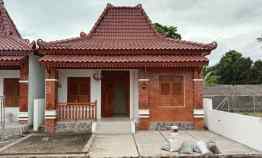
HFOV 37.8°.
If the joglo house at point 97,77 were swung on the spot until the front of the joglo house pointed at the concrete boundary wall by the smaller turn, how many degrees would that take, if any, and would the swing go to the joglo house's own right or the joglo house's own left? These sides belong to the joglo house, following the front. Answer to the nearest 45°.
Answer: approximately 45° to the joglo house's own left

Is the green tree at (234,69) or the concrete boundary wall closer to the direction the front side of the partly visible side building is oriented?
the concrete boundary wall

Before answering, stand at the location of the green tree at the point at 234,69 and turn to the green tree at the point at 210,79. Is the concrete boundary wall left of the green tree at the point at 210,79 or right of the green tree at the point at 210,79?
left

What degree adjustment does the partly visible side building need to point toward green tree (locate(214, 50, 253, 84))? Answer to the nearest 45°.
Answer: approximately 135° to its left

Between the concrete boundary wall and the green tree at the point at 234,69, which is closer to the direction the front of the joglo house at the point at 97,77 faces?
the concrete boundary wall

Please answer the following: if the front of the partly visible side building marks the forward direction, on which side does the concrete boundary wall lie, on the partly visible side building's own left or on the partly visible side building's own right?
on the partly visible side building's own left

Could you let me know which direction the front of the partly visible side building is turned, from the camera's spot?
facing the viewer

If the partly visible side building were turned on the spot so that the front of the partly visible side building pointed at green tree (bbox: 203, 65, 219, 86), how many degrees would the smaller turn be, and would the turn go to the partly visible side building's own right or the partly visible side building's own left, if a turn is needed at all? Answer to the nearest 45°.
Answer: approximately 135° to the partly visible side building's own left

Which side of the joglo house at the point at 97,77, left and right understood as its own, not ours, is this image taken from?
front

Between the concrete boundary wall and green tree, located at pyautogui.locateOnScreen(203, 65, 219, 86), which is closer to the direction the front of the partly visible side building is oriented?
the concrete boundary wall
